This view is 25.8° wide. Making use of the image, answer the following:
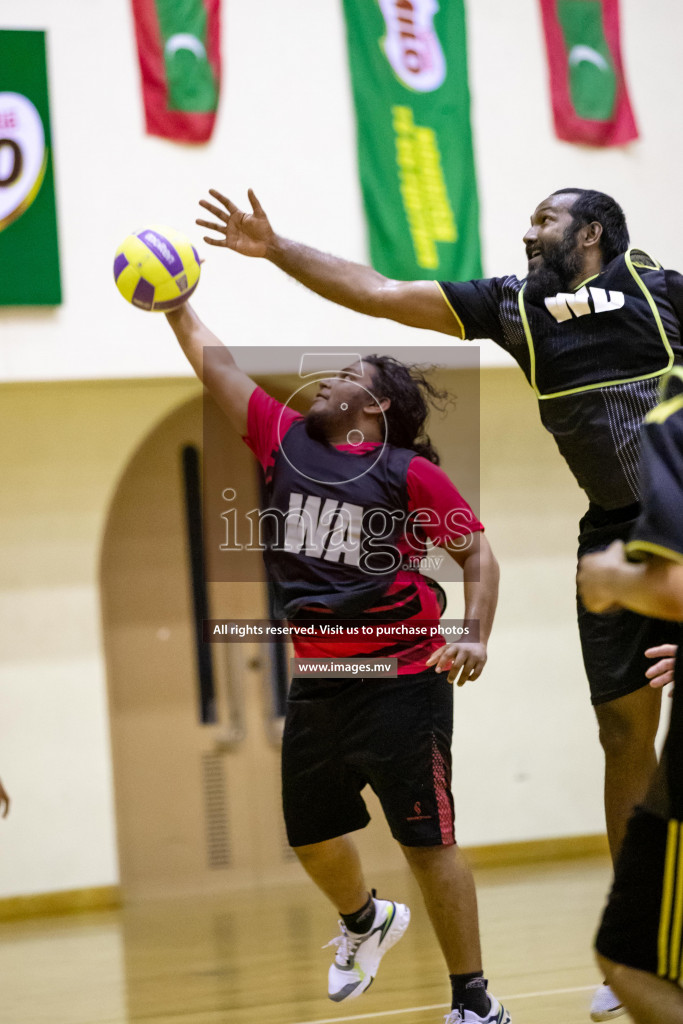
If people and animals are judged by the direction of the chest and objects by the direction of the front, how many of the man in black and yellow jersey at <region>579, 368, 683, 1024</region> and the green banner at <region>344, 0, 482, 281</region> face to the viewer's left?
1

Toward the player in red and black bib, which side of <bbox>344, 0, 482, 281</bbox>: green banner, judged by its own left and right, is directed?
front

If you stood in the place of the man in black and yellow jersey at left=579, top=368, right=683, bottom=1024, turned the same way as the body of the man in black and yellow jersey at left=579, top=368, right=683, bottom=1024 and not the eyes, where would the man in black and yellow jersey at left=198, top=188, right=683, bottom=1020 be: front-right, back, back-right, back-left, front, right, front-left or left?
right

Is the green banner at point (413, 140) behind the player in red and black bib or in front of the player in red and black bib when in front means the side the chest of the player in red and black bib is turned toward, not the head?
behind

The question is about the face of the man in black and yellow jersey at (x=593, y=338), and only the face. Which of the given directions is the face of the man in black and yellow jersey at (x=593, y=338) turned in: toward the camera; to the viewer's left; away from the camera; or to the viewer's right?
to the viewer's left

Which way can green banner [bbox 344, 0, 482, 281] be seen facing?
toward the camera

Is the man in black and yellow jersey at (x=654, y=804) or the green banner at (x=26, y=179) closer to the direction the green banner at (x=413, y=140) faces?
the man in black and yellow jersey

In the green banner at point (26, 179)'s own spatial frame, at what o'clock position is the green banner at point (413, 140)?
the green banner at point (413, 140) is roughly at 9 o'clock from the green banner at point (26, 179).

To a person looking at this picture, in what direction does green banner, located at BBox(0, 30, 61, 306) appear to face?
facing the viewer

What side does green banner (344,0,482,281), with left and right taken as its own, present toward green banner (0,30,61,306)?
right

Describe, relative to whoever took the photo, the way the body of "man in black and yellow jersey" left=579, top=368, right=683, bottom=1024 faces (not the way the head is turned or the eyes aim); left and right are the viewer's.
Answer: facing to the left of the viewer

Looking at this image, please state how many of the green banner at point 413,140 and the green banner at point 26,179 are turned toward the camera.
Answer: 2

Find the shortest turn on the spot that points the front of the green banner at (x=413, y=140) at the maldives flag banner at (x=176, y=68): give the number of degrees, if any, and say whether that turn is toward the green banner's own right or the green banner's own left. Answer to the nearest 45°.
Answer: approximately 90° to the green banner's own right

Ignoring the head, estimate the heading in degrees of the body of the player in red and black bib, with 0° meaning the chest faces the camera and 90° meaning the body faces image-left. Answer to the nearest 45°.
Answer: approximately 45°

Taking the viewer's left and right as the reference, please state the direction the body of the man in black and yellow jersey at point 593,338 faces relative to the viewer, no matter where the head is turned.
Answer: facing the viewer and to the left of the viewer

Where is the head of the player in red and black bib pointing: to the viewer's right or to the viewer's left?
to the viewer's left

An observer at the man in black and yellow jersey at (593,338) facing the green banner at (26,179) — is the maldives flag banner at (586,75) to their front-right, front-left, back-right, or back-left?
front-right
